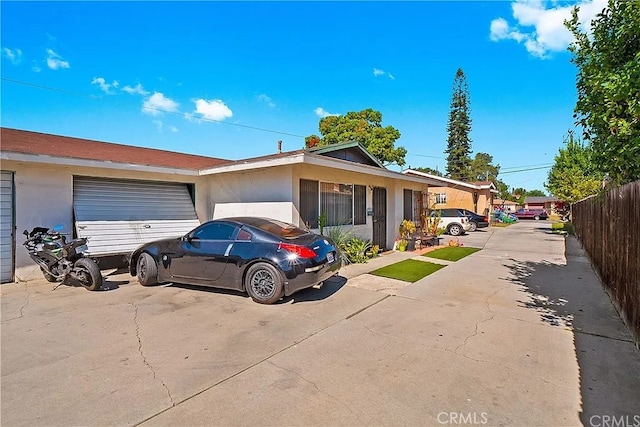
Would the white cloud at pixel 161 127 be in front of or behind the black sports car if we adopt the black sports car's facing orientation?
in front

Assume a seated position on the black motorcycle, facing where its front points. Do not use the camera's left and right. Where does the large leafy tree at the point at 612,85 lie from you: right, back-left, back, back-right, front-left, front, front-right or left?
back

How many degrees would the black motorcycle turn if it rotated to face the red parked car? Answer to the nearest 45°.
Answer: approximately 135° to its right

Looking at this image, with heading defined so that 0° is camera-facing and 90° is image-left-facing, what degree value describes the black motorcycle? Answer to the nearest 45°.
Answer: approximately 135°

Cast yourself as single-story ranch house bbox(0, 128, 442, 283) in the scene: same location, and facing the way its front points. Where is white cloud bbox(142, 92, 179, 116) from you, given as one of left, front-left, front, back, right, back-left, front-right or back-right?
back-left

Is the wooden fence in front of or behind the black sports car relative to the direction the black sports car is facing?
behind

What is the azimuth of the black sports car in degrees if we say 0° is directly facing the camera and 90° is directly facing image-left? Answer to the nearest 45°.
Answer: approximately 135°

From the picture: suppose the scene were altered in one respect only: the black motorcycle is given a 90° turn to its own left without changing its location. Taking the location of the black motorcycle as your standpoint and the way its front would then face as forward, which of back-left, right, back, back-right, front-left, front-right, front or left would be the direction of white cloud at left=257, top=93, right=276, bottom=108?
back

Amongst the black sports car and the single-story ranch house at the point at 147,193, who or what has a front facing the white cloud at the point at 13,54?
the black sports car

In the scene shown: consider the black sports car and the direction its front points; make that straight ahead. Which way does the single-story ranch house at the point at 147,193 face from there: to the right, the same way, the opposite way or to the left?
the opposite way
